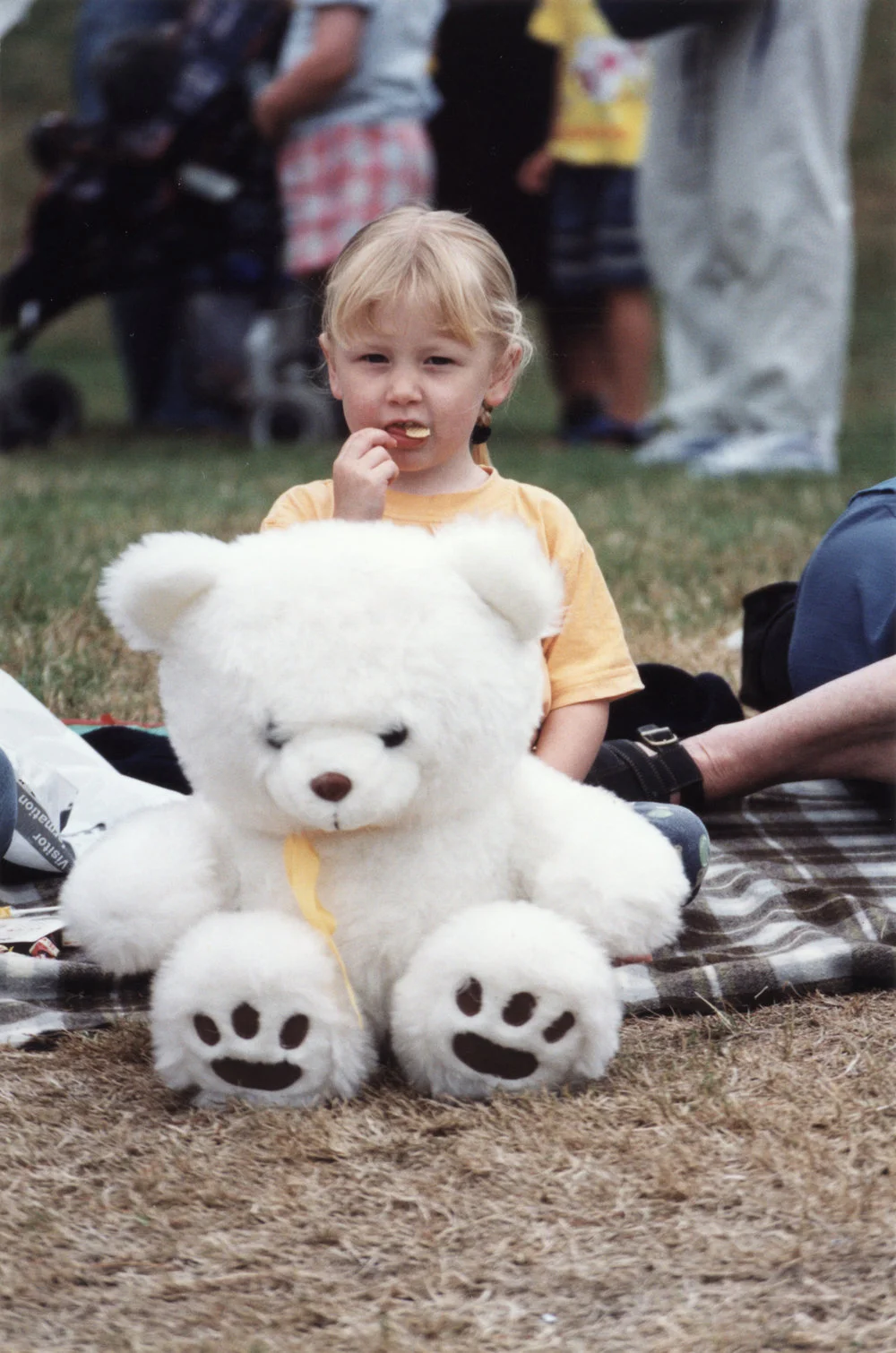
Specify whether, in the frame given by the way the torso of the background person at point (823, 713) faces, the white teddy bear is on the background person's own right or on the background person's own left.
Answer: on the background person's own left

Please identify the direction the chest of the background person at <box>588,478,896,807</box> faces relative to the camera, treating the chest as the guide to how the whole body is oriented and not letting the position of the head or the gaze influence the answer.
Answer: to the viewer's left

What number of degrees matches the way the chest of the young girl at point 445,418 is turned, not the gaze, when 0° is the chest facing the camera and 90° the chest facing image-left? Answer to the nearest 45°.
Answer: approximately 0°

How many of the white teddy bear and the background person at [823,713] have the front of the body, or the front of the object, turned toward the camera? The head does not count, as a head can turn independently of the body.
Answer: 1

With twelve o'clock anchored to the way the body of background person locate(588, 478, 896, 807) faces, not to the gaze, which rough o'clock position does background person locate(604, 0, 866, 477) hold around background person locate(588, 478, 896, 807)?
background person locate(604, 0, 866, 477) is roughly at 3 o'clock from background person locate(588, 478, 896, 807).

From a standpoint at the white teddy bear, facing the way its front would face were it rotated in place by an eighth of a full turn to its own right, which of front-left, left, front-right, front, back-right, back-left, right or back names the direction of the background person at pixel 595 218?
back-right

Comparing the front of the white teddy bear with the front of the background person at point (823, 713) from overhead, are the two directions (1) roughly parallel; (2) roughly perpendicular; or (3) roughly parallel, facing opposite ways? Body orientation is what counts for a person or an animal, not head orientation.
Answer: roughly perpendicular

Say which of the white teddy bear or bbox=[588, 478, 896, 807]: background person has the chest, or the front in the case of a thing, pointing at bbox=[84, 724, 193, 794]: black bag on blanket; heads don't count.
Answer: the background person

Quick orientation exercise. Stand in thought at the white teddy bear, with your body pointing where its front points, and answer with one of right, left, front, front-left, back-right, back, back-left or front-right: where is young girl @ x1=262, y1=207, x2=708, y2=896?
back

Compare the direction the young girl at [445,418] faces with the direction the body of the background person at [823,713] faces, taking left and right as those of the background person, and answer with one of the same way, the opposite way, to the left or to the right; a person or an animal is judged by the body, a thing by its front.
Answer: to the left

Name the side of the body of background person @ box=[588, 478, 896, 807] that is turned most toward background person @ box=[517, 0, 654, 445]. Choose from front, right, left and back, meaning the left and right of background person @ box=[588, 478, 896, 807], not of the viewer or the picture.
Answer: right

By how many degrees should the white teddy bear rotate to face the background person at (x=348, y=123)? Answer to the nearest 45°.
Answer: approximately 180°
